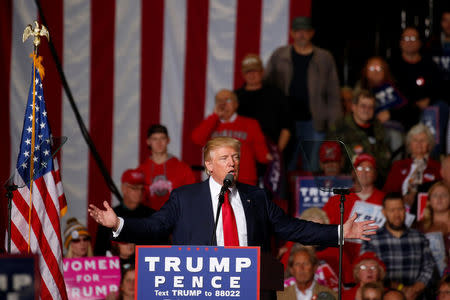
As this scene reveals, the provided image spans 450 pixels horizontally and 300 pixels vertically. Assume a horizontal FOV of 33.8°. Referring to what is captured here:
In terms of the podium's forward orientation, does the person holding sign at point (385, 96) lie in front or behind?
behind

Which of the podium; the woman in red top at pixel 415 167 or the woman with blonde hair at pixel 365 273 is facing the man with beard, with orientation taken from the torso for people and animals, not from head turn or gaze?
the woman in red top

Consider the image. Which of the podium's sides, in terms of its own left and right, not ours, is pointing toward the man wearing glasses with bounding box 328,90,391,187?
back

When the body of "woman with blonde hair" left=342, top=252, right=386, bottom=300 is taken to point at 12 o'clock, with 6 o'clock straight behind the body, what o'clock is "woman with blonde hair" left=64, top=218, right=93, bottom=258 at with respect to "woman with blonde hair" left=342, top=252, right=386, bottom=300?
"woman with blonde hair" left=64, top=218, right=93, bottom=258 is roughly at 3 o'clock from "woman with blonde hair" left=342, top=252, right=386, bottom=300.

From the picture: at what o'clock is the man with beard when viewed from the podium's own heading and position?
The man with beard is roughly at 7 o'clock from the podium.

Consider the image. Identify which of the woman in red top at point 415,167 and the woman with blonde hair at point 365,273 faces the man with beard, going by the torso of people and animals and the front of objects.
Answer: the woman in red top

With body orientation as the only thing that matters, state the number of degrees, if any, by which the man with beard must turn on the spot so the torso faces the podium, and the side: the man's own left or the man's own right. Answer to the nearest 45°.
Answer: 0° — they already face it
